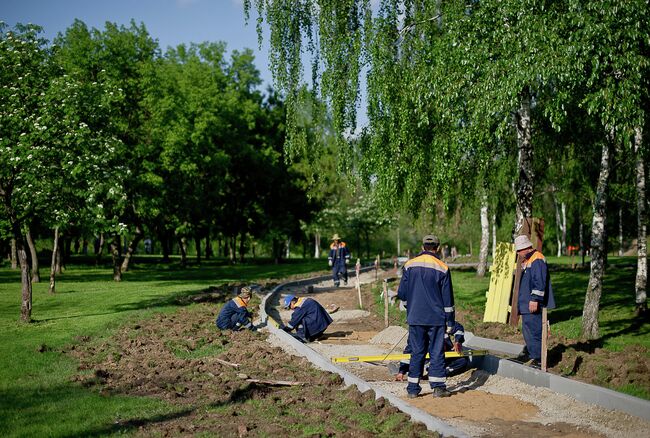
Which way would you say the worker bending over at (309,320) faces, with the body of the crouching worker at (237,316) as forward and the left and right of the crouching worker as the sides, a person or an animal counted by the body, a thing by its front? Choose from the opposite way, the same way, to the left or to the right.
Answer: the opposite way

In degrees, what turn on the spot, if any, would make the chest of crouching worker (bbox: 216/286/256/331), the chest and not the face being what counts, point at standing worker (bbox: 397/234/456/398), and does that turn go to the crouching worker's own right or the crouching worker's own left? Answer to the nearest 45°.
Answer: approximately 90° to the crouching worker's own right

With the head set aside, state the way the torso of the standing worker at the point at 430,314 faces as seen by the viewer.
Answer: away from the camera

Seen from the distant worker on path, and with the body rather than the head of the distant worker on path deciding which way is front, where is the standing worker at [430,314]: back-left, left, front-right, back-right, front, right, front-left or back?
front

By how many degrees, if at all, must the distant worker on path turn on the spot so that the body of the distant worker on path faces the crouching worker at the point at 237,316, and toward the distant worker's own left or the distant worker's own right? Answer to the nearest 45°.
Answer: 0° — they already face them

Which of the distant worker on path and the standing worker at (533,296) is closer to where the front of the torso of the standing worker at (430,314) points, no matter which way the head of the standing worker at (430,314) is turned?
the distant worker on path

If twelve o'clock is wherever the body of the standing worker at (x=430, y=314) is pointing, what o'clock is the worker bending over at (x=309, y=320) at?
The worker bending over is roughly at 11 o'clock from the standing worker.

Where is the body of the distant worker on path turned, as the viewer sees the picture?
toward the camera

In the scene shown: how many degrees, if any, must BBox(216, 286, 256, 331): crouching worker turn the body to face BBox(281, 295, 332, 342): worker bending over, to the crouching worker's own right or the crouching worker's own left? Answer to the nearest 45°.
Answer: approximately 45° to the crouching worker's own right

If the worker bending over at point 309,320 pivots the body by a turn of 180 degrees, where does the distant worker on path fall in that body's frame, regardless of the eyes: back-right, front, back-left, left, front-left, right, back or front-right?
left

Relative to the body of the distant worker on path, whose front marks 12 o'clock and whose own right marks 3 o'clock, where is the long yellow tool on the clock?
The long yellow tool is roughly at 12 o'clock from the distant worker on path.

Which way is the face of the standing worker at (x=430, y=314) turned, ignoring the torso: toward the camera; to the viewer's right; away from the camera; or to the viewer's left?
away from the camera

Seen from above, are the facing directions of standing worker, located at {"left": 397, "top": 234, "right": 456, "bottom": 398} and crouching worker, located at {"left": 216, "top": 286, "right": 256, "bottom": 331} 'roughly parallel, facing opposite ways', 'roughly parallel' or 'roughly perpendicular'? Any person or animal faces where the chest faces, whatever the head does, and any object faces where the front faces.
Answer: roughly perpendicular

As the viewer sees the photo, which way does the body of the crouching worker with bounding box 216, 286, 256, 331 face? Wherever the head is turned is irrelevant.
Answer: to the viewer's right

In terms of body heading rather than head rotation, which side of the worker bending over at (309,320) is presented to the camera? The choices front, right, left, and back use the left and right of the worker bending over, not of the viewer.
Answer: left

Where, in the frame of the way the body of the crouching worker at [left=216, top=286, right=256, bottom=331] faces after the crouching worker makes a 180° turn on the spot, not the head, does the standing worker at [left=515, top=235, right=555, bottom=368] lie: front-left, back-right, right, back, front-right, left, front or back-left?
back-left

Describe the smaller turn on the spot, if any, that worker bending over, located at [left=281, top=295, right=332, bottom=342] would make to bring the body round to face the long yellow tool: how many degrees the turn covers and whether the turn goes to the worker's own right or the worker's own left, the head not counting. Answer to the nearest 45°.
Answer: approximately 90° to the worker's own left

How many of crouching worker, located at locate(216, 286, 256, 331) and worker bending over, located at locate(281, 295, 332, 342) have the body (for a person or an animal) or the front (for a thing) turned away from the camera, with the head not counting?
0
